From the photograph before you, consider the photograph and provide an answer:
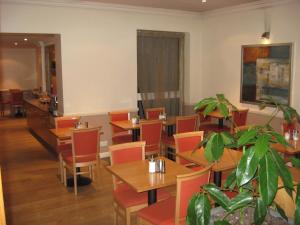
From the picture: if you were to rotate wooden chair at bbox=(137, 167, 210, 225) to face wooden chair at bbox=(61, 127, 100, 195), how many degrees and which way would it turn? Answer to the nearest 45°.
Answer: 0° — it already faces it

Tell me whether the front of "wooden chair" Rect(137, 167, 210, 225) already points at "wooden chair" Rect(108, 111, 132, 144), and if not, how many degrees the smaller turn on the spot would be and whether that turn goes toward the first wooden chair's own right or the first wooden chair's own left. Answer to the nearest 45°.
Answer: approximately 45° to the first wooden chair's own right

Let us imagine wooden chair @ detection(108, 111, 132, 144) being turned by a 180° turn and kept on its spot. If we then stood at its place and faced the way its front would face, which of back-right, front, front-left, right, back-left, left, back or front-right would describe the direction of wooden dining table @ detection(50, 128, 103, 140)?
left

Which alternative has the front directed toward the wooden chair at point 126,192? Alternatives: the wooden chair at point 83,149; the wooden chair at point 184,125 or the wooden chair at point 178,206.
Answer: the wooden chair at point 178,206

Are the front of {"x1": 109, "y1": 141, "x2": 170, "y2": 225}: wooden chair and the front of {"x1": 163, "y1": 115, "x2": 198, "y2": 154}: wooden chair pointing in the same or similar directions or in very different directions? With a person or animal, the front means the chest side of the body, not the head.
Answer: very different directions

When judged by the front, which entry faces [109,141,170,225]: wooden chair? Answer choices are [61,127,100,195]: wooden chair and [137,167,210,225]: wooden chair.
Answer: [137,167,210,225]: wooden chair

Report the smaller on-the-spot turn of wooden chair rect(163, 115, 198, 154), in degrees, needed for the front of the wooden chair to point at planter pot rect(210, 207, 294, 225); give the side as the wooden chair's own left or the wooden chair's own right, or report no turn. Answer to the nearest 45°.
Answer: approximately 135° to the wooden chair's own left

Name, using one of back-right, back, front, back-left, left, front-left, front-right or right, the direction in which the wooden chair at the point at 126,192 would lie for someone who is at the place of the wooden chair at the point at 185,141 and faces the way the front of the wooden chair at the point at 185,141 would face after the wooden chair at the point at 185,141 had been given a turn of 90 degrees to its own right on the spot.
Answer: front
